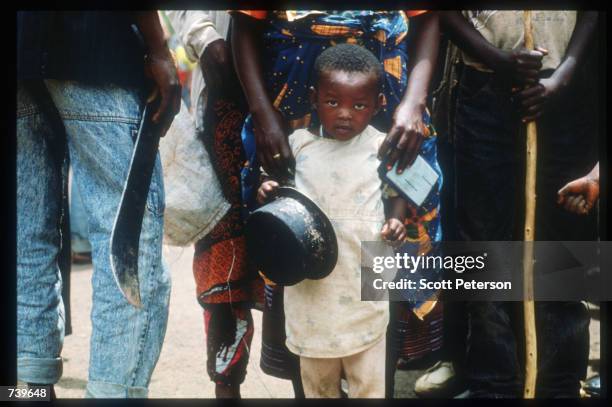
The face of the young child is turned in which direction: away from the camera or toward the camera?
toward the camera

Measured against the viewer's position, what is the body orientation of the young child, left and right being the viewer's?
facing the viewer
